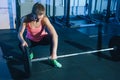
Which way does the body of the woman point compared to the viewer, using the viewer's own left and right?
facing the viewer
